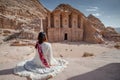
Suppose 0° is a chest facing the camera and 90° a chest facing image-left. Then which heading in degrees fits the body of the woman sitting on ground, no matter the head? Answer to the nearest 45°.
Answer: approximately 225°
